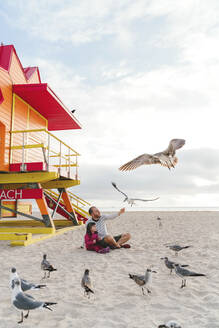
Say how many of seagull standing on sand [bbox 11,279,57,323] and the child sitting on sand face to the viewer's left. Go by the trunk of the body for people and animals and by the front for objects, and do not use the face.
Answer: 1

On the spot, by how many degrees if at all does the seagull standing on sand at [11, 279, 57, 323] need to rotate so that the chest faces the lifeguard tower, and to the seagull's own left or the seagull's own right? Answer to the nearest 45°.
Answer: approximately 90° to the seagull's own right

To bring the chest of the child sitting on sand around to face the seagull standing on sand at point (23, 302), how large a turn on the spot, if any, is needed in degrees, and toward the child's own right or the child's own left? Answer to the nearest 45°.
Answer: approximately 90° to the child's own right

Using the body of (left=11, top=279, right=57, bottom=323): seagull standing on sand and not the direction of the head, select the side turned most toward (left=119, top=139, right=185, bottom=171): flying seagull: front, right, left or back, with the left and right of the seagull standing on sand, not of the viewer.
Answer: right

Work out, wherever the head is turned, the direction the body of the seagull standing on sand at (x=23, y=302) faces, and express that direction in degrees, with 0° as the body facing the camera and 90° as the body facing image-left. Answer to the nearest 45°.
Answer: approximately 90°

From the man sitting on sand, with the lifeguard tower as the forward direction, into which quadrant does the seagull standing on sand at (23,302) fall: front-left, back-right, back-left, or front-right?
back-left
